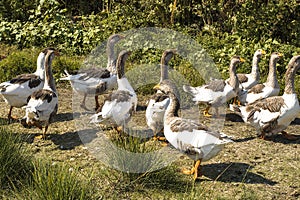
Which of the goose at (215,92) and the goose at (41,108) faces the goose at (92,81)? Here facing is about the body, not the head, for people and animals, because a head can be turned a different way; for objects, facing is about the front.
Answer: the goose at (41,108)

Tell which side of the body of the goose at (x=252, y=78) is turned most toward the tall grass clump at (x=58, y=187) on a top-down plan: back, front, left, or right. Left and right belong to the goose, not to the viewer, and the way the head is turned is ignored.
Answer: right

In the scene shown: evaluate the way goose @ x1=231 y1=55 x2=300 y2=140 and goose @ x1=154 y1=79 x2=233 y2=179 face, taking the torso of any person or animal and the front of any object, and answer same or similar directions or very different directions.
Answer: very different directions

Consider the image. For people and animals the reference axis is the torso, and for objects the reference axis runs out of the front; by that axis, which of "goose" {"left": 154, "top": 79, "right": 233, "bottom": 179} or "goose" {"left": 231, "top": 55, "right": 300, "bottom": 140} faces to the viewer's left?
"goose" {"left": 154, "top": 79, "right": 233, "bottom": 179}

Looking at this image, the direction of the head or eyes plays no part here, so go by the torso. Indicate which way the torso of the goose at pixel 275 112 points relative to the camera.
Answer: to the viewer's right

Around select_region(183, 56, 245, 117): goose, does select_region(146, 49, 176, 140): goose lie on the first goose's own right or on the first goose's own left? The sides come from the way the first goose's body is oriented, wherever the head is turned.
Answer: on the first goose's own right

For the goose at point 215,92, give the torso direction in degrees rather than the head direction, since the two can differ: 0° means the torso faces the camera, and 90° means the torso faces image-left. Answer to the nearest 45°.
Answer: approximately 270°

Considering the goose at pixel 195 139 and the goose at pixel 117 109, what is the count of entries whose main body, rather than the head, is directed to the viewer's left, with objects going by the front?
1

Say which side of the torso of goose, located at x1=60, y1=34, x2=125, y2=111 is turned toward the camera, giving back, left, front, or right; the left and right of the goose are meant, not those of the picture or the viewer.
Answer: right

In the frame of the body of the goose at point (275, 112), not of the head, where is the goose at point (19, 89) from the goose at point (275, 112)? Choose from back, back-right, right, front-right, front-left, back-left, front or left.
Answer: back

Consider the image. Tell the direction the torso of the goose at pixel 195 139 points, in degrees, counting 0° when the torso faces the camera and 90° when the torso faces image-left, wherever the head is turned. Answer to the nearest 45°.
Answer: approximately 90°

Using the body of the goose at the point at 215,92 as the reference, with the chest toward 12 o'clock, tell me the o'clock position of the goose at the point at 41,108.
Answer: the goose at the point at 41,108 is roughly at 5 o'clock from the goose at the point at 215,92.

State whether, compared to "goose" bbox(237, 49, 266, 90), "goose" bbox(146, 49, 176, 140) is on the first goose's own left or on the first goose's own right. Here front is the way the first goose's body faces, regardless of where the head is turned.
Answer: on the first goose's own right

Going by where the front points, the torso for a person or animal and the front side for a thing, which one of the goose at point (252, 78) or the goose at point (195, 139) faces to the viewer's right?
the goose at point (252, 78)

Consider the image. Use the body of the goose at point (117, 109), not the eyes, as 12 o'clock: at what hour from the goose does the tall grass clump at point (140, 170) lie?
The tall grass clump is roughly at 4 o'clock from the goose.

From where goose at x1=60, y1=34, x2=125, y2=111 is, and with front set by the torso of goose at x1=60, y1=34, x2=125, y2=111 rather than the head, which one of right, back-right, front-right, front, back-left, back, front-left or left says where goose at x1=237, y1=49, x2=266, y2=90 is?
front
